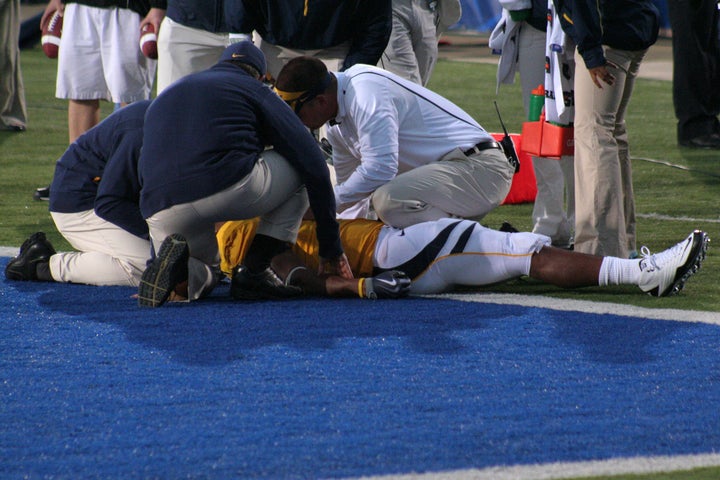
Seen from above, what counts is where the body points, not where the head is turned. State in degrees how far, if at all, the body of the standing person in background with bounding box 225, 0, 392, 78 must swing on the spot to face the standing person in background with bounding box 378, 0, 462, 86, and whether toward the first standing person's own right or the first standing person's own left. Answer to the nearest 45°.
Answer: approximately 135° to the first standing person's own left

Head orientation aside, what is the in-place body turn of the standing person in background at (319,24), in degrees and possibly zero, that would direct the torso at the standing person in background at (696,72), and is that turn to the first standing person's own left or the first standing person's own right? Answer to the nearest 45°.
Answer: approximately 135° to the first standing person's own left

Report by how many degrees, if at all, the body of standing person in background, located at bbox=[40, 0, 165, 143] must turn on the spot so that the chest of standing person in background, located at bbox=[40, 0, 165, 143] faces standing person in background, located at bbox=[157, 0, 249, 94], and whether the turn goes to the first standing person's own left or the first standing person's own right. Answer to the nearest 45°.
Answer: approximately 45° to the first standing person's own left

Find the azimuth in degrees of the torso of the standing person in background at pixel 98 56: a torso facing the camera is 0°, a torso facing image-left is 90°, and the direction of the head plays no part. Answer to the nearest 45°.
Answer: approximately 0°

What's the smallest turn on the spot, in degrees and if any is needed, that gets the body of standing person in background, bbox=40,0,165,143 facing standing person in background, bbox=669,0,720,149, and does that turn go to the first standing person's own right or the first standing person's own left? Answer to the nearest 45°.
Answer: approximately 90° to the first standing person's own left

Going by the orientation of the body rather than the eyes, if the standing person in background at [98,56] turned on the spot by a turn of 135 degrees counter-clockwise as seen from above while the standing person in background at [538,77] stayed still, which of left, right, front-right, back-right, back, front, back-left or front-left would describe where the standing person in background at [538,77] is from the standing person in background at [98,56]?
right

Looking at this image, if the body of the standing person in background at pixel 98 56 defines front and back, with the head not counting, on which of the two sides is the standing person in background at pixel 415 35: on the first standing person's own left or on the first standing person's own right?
on the first standing person's own left

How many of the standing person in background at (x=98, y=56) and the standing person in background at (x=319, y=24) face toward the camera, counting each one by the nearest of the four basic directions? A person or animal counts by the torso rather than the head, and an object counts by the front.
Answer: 2
